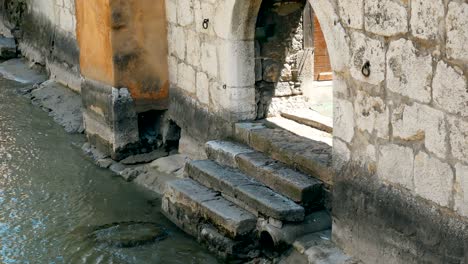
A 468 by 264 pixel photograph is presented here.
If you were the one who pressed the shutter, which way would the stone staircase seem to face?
facing the viewer and to the left of the viewer
